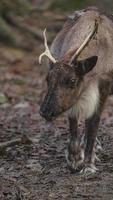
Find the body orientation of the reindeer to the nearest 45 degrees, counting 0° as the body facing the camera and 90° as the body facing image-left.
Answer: approximately 45°
